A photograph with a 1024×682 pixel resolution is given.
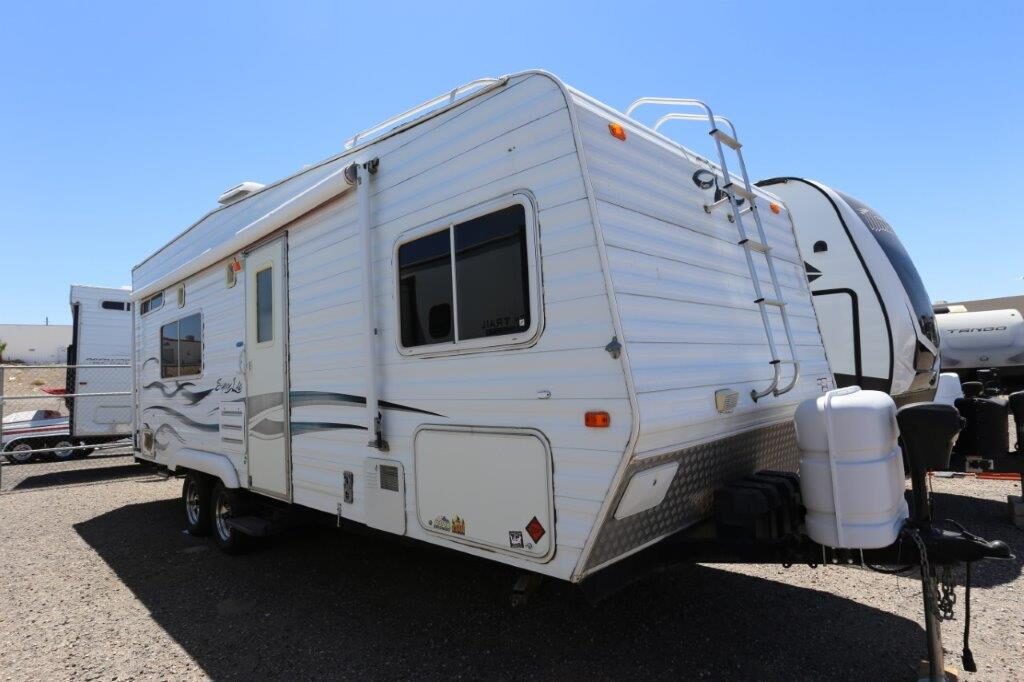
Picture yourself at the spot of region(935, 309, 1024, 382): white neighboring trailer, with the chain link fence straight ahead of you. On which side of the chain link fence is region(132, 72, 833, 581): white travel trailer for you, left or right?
left

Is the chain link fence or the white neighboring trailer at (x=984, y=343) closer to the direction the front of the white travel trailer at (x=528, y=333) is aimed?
the white neighboring trailer

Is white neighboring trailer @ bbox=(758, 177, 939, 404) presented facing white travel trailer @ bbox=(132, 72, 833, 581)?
no

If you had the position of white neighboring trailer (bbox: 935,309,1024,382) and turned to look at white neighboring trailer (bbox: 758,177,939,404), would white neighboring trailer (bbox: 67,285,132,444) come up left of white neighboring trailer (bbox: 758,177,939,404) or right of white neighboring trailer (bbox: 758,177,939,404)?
right

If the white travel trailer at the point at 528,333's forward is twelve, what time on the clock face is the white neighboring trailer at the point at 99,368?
The white neighboring trailer is roughly at 6 o'clock from the white travel trailer.

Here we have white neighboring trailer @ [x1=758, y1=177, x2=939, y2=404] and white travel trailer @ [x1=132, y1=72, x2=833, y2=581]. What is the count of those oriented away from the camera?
0

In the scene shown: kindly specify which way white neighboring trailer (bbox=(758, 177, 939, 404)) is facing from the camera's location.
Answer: facing the viewer and to the right of the viewer

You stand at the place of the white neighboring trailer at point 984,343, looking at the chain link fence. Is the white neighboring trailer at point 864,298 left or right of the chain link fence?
left

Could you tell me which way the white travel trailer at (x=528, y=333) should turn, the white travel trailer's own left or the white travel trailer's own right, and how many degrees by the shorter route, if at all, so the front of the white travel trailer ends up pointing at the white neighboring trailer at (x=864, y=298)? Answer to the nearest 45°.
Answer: approximately 90° to the white travel trailer's own left

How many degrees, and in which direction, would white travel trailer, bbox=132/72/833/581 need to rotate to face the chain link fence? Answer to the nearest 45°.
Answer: approximately 180°

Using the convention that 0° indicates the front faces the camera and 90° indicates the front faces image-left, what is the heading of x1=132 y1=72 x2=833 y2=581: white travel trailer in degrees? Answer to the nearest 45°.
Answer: approximately 315°

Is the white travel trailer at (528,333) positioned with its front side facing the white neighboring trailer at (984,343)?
no
